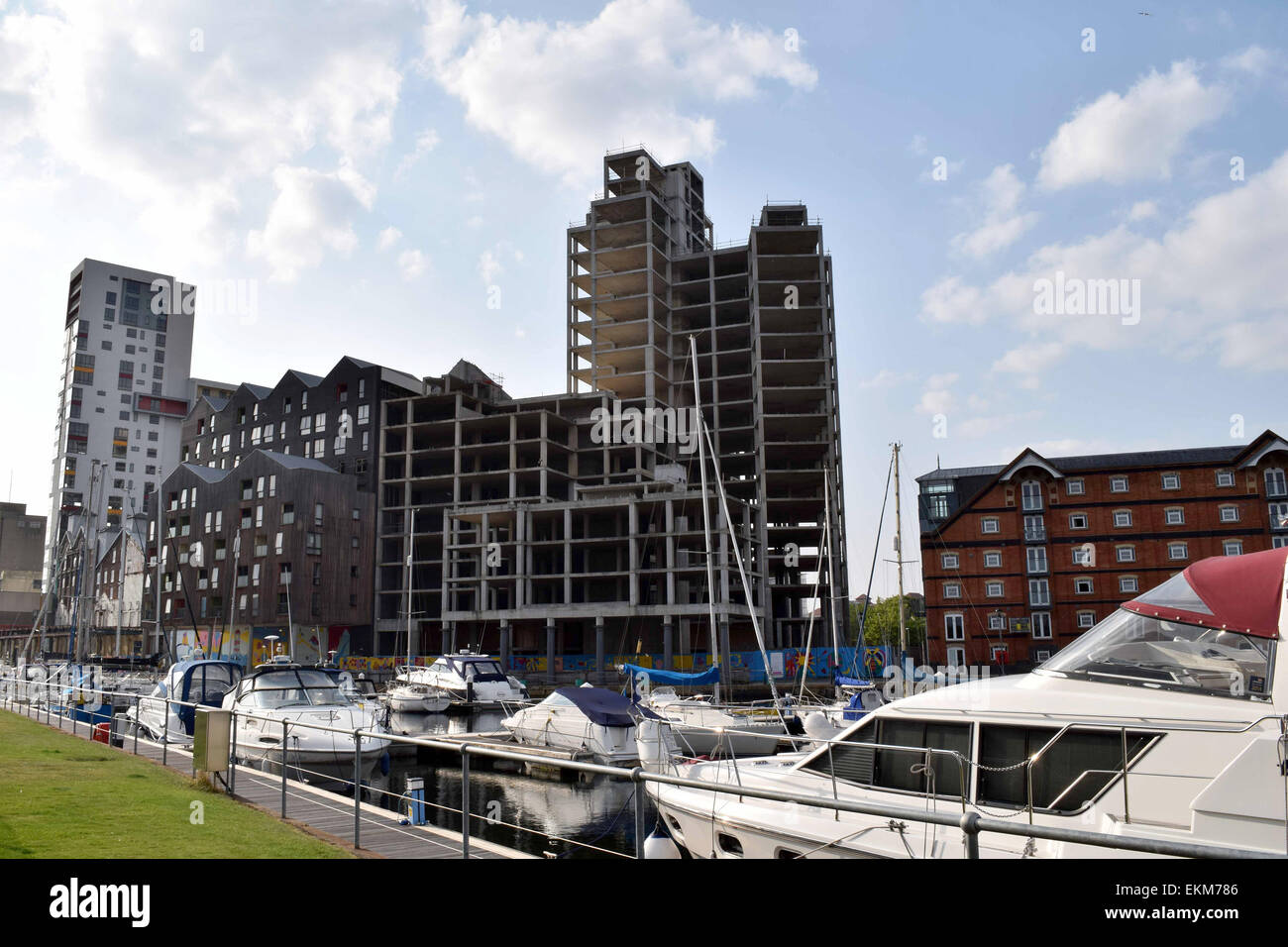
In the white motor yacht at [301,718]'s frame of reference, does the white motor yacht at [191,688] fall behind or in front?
behind

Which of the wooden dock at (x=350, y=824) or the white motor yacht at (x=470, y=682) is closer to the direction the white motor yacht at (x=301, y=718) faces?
the wooden dock

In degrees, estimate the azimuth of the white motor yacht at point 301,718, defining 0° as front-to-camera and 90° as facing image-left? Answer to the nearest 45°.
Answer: approximately 315°

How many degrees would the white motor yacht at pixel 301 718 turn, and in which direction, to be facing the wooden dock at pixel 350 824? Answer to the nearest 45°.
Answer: approximately 45° to its right

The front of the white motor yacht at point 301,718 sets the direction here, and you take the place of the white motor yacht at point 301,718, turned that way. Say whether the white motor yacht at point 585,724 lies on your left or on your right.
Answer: on your left
